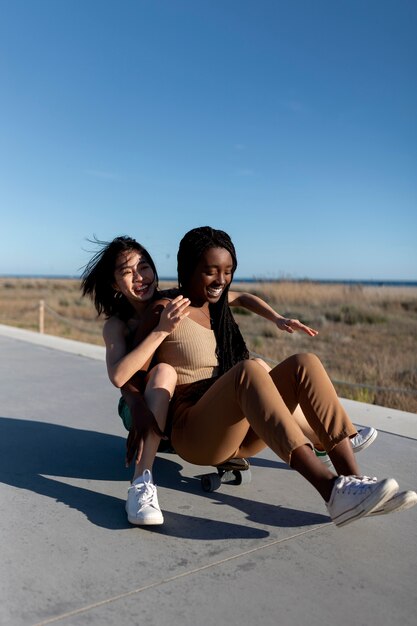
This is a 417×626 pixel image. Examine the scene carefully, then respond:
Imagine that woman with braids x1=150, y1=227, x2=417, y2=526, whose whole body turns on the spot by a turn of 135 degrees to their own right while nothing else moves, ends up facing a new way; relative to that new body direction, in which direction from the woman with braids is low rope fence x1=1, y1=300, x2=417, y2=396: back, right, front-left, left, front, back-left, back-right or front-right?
right

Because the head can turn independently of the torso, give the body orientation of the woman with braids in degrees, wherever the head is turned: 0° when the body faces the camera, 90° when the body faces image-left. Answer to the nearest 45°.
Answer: approximately 315°

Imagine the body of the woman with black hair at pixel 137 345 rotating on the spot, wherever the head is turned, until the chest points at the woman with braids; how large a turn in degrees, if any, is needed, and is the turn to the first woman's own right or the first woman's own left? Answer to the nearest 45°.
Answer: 0° — they already face them

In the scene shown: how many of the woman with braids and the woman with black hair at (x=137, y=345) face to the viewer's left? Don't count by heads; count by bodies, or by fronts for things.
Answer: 0

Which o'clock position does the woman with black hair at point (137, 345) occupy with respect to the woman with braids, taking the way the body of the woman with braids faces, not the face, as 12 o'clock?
The woman with black hair is roughly at 5 o'clock from the woman with braids.

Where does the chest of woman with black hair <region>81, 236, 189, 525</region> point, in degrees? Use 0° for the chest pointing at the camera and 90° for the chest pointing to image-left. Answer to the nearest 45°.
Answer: approximately 315°
